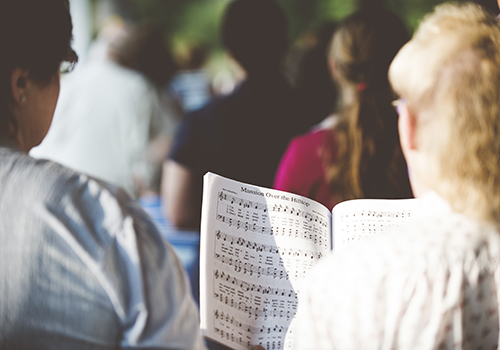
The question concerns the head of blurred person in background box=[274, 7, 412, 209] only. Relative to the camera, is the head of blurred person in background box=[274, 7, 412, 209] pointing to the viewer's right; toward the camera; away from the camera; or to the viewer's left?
away from the camera

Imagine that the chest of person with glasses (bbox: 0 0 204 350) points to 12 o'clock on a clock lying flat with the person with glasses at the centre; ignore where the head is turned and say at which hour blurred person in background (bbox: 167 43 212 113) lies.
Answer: The blurred person in background is roughly at 11 o'clock from the person with glasses.

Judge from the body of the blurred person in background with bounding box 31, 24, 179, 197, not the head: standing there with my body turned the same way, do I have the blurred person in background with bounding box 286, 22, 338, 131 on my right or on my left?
on my right

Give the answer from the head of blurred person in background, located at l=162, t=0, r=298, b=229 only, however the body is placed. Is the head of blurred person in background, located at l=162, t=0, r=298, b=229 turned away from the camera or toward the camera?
away from the camera

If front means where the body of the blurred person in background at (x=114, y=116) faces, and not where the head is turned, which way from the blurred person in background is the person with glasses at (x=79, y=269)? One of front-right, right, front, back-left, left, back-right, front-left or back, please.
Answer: back-right

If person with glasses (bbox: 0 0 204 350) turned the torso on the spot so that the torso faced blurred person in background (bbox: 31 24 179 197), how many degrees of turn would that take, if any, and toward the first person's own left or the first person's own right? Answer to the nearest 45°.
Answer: approximately 45° to the first person's own left

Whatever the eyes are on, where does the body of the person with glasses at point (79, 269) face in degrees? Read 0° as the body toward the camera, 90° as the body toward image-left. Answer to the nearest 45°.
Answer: approximately 225°

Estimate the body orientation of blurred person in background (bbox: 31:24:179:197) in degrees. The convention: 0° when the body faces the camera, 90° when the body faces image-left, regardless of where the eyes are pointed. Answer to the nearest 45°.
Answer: approximately 225°

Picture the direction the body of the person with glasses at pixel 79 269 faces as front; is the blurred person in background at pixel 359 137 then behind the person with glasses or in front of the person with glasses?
in front

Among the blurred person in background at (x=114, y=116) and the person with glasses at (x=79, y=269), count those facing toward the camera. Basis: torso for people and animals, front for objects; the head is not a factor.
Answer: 0
